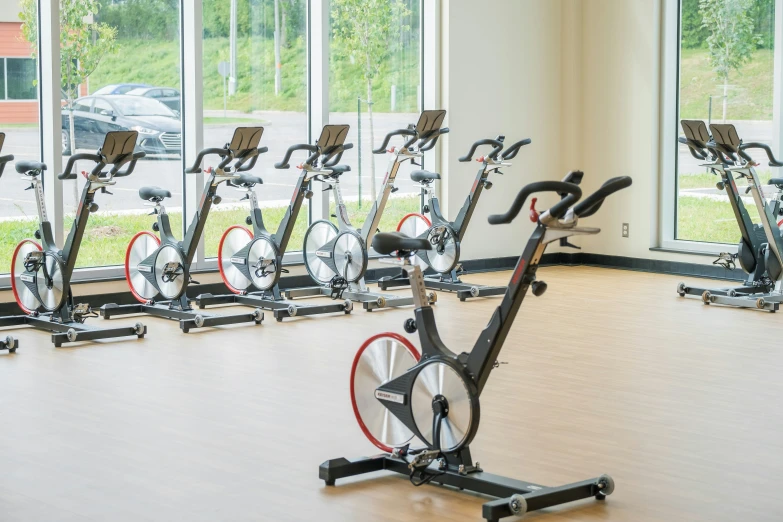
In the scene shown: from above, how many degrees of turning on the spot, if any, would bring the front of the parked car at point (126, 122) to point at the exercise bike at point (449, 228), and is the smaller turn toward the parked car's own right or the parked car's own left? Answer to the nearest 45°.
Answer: approximately 45° to the parked car's own right

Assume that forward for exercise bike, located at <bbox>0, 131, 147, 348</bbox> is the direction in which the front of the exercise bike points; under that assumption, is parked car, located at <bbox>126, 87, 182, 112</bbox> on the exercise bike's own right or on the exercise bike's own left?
on the exercise bike's own left

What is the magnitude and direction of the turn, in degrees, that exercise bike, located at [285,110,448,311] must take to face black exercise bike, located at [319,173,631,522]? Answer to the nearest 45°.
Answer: approximately 45° to its right

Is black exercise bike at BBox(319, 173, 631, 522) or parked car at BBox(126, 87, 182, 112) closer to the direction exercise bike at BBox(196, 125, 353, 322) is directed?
the black exercise bike

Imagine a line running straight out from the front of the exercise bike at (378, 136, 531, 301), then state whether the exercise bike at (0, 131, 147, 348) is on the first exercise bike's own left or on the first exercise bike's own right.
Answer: on the first exercise bike's own right

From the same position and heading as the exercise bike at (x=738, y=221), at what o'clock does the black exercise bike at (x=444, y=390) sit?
The black exercise bike is roughly at 11 o'clock from the exercise bike.

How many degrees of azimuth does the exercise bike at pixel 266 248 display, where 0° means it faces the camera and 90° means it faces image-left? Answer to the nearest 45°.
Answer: approximately 315°
